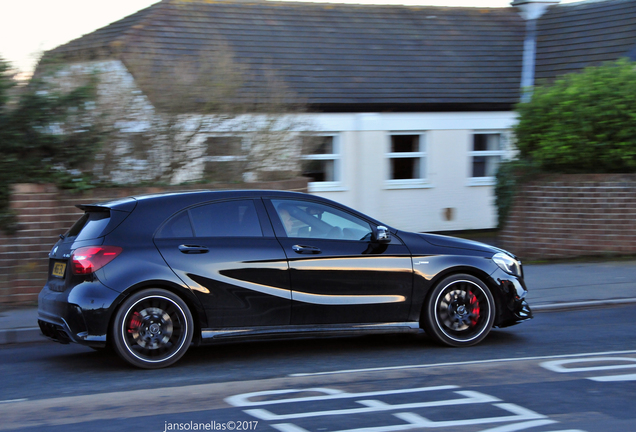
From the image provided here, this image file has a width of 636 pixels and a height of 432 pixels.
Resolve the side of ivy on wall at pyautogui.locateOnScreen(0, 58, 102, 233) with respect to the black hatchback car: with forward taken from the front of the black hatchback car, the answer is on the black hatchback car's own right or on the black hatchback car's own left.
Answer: on the black hatchback car's own left

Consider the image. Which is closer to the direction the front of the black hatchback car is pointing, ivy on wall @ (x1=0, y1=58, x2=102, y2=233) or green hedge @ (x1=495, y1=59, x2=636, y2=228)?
the green hedge

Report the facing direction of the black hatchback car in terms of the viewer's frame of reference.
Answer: facing to the right of the viewer

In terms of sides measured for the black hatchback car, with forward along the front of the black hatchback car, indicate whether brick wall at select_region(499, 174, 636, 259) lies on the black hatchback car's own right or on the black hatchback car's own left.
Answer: on the black hatchback car's own left

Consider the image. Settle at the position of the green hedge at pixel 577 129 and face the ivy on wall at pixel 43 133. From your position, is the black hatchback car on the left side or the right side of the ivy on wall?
left

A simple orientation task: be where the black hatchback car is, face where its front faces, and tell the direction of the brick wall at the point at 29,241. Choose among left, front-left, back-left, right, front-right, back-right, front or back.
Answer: back-left
